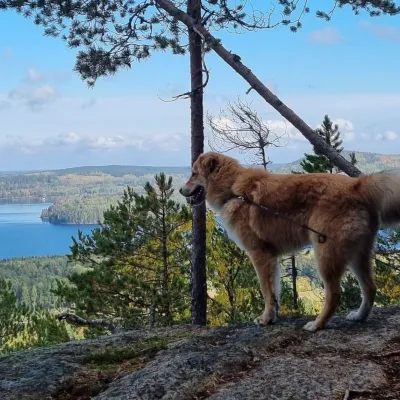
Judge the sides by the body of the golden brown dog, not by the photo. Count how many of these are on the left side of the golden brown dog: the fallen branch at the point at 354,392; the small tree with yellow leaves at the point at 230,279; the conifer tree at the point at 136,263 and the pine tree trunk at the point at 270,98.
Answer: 1

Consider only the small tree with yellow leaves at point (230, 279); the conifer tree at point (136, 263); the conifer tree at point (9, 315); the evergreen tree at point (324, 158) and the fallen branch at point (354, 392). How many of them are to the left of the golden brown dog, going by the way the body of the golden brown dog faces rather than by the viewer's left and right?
1

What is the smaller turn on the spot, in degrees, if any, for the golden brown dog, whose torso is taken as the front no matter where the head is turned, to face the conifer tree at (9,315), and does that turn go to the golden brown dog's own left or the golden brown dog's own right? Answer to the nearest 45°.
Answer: approximately 45° to the golden brown dog's own right

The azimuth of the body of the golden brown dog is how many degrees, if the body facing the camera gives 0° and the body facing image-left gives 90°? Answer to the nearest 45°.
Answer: approximately 90°

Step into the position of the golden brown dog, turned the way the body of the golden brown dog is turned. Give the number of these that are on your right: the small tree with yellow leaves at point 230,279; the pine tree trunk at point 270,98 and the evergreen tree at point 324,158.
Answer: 3

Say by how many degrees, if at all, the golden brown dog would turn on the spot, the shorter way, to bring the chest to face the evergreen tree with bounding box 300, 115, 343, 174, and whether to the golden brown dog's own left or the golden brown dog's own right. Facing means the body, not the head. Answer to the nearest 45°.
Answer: approximately 90° to the golden brown dog's own right

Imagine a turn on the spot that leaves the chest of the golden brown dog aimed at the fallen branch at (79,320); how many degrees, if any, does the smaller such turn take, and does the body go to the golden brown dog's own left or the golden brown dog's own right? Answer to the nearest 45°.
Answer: approximately 45° to the golden brown dog's own right

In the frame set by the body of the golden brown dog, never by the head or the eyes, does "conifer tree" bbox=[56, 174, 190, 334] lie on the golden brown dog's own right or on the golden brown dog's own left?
on the golden brown dog's own right

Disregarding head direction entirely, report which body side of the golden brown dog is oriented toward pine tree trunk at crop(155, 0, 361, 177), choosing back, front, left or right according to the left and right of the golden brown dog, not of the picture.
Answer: right
